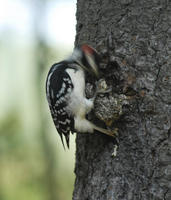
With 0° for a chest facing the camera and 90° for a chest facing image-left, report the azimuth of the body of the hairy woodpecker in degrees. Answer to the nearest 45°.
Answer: approximately 270°
